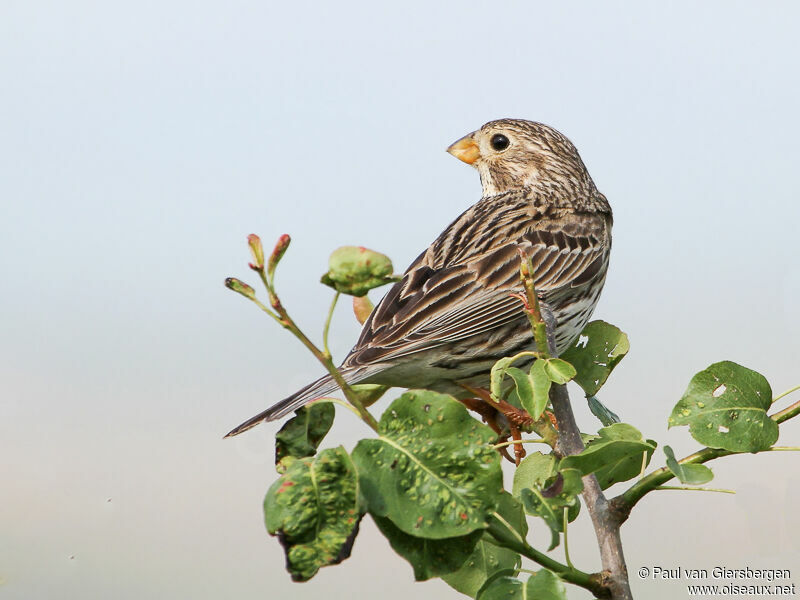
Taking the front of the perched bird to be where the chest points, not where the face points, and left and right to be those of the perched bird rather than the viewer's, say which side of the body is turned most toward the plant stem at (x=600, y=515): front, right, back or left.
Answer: right

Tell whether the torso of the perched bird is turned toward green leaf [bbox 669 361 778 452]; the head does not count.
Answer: no

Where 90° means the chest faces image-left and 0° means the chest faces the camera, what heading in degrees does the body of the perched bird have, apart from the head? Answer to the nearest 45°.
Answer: approximately 270°

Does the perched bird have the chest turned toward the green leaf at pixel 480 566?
no

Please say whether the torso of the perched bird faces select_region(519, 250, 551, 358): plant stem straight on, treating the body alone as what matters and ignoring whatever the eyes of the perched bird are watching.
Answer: no

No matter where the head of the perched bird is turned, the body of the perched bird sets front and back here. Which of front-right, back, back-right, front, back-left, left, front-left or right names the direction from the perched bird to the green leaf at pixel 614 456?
right
